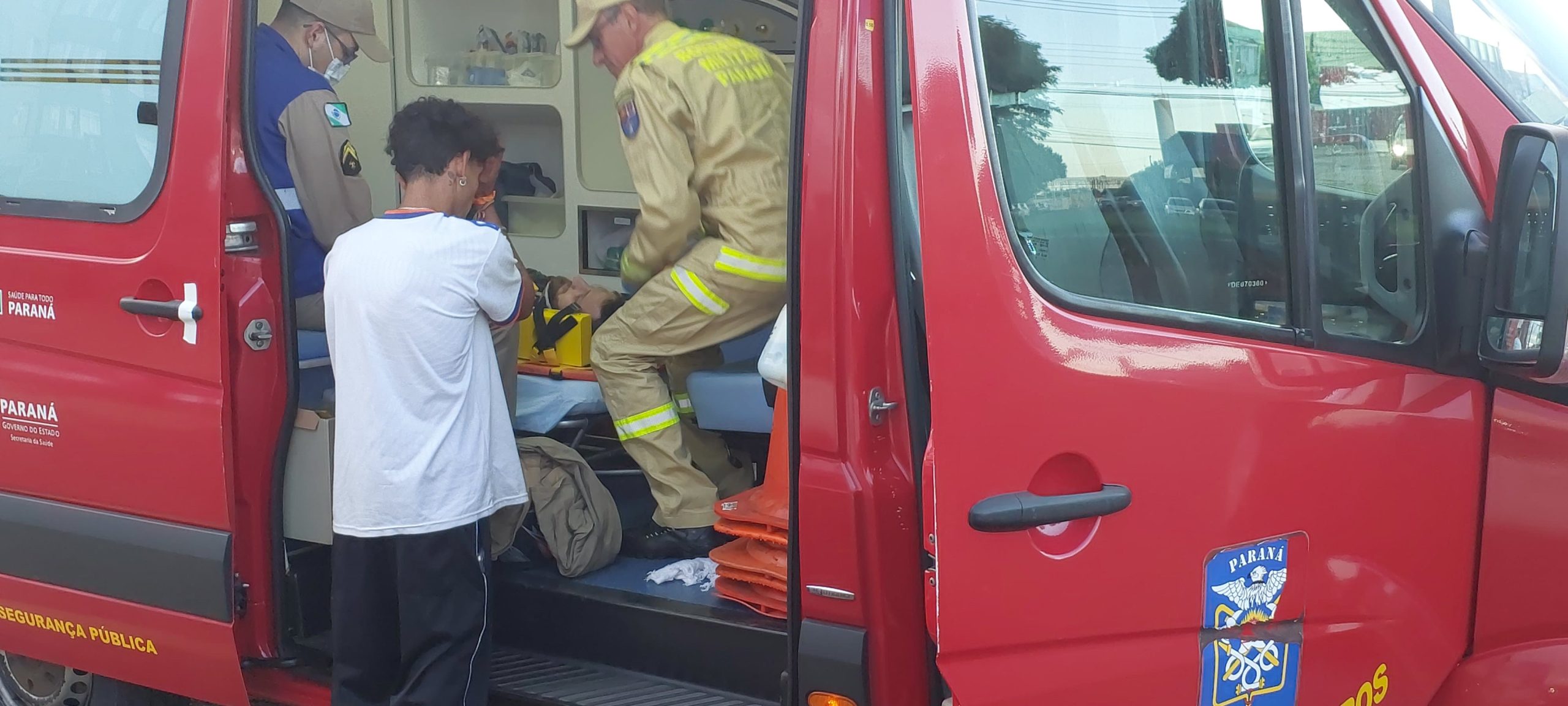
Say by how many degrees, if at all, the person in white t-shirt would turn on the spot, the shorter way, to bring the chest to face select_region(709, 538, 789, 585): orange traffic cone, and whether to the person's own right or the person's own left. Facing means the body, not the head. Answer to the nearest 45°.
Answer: approximately 45° to the person's own right

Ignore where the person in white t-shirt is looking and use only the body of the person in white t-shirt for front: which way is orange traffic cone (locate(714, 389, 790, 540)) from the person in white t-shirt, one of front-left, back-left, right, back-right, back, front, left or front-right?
front-right

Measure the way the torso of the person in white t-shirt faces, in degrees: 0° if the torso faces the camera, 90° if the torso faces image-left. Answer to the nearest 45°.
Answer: approximately 225°

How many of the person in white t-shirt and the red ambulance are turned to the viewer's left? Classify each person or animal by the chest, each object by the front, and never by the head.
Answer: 0

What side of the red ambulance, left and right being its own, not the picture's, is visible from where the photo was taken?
right

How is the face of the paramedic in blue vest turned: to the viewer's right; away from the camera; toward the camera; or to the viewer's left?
to the viewer's right

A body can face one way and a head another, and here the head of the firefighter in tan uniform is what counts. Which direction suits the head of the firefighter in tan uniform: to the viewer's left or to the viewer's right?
to the viewer's left

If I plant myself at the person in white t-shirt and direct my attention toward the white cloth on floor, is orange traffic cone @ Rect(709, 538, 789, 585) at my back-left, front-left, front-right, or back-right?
front-right

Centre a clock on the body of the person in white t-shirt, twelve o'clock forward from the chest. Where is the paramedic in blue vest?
The paramedic in blue vest is roughly at 10 o'clock from the person in white t-shirt.
